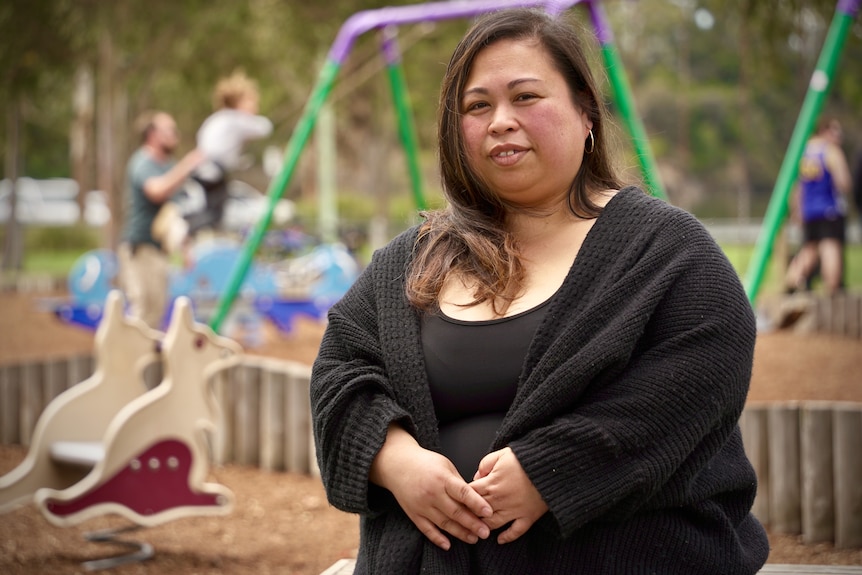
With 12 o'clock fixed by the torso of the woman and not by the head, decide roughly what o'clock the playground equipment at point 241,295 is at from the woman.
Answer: The playground equipment is roughly at 4 o'clock from the woman.

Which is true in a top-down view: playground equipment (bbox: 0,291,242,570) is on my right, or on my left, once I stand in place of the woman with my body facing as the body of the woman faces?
on my right
